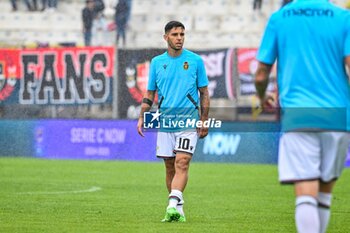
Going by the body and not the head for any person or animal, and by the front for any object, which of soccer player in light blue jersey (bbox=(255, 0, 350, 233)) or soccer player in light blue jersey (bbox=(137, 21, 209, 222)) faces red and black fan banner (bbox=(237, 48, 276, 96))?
soccer player in light blue jersey (bbox=(255, 0, 350, 233))

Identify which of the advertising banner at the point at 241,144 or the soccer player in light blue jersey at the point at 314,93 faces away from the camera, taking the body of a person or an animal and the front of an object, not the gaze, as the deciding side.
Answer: the soccer player in light blue jersey

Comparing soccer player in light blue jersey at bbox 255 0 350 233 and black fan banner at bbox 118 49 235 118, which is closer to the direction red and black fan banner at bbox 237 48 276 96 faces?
the soccer player in light blue jersey

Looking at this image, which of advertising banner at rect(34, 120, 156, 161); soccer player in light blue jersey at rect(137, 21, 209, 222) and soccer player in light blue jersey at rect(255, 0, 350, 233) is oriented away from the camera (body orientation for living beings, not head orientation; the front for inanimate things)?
soccer player in light blue jersey at rect(255, 0, 350, 233)

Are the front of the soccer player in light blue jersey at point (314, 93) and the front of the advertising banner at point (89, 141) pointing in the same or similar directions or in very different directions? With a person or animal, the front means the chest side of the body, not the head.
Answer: very different directions

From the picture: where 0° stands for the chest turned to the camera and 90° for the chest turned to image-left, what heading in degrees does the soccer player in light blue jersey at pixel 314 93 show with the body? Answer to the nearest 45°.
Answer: approximately 180°

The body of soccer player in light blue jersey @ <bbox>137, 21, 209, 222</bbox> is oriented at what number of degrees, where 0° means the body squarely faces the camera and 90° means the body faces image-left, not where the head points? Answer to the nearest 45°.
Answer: approximately 0°

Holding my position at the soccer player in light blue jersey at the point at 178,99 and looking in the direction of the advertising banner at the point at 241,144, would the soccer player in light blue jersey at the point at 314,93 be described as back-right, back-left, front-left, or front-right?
back-right
